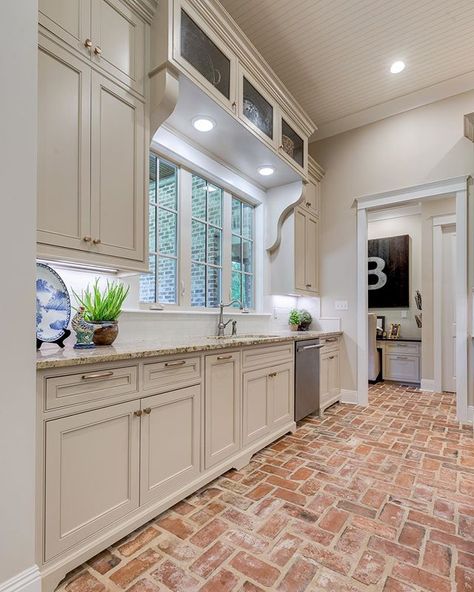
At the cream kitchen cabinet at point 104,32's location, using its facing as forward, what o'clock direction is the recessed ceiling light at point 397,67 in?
The recessed ceiling light is roughly at 10 o'clock from the cream kitchen cabinet.

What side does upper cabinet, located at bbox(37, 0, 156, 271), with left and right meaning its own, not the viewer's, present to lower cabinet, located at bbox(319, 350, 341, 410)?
left

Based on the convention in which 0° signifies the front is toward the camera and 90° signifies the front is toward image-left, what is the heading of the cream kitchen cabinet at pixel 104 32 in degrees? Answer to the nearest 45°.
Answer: approximately 315°

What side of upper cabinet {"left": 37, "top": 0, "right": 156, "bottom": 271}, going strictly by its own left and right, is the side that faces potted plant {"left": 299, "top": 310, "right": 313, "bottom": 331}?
left

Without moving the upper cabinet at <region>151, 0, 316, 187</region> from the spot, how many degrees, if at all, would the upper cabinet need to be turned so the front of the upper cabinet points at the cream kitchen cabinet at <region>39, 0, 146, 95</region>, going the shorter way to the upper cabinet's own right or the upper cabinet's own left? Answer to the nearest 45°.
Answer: approximately 90° to the upper cabinet's own right

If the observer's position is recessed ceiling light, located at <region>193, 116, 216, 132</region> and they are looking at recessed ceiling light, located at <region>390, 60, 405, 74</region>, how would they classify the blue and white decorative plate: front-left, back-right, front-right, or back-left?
back-right

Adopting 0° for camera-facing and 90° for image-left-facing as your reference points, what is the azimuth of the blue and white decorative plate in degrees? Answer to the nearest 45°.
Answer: approximately 315°
